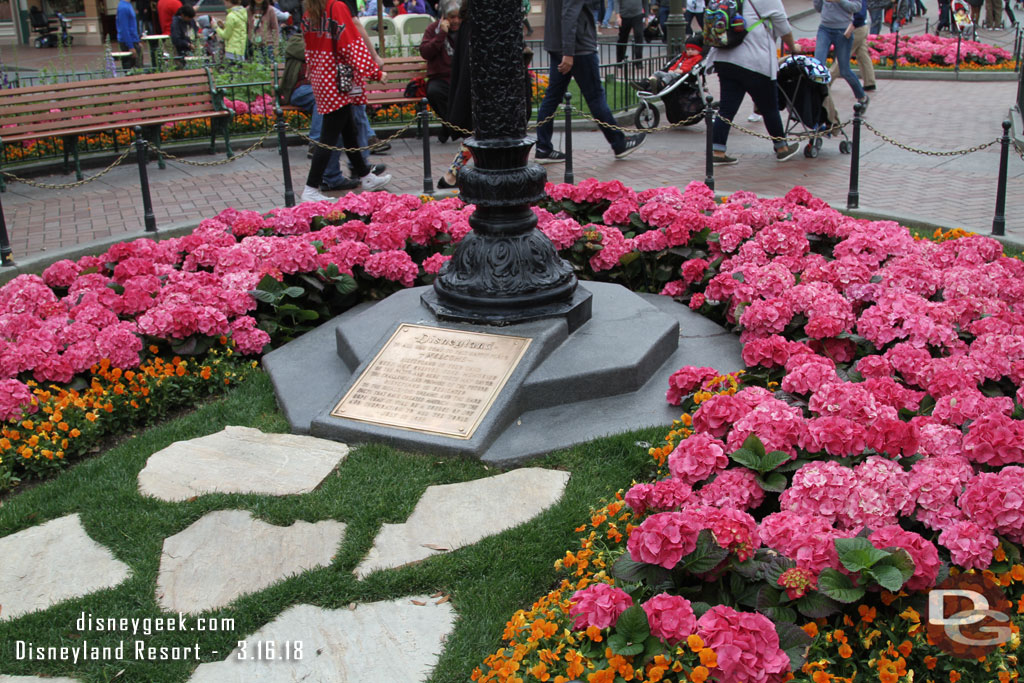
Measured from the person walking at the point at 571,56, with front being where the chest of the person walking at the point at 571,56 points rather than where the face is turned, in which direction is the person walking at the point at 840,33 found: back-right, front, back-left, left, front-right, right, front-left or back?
front-left

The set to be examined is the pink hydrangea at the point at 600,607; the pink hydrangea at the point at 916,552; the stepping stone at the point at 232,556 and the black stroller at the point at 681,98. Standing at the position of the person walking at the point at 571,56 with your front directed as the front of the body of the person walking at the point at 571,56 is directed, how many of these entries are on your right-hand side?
3

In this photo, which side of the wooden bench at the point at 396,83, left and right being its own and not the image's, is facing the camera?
front

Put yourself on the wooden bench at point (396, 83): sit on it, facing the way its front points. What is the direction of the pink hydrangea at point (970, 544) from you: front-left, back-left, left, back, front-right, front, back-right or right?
front

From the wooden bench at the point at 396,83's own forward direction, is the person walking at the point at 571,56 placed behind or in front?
in front

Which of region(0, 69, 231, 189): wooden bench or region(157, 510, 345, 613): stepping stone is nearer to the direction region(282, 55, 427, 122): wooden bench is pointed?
the stepping stone

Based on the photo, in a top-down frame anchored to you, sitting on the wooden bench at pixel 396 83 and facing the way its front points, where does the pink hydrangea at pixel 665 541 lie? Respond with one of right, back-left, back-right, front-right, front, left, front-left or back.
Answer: front

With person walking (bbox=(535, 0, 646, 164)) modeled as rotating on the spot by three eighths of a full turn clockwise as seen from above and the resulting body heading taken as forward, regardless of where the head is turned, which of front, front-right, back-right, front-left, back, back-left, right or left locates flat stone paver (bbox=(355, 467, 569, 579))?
front-left

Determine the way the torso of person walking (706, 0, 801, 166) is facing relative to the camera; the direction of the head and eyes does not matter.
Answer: to the viewer's right

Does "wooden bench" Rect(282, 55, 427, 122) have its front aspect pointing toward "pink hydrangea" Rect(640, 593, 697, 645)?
yes

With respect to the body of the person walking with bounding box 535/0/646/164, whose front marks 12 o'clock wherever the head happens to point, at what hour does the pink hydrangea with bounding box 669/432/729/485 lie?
The pink hydrangea is roughly at 3 o'clock from the person walking.

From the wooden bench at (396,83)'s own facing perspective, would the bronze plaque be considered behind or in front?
in front

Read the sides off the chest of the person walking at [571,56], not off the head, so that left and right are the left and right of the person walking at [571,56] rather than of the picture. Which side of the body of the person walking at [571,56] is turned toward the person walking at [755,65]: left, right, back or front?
front

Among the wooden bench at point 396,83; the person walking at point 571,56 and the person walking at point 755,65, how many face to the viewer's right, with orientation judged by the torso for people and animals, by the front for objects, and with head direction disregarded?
2

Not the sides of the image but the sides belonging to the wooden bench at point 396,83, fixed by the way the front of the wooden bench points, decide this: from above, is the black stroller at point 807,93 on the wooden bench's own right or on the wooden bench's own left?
on the wooden bench's own left

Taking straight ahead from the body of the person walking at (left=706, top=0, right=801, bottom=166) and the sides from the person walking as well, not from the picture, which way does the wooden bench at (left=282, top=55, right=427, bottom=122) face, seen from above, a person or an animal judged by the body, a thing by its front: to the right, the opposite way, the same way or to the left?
to the right

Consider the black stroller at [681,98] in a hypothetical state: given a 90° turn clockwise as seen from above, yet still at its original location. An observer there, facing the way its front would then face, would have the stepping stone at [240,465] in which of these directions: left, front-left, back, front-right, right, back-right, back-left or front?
back

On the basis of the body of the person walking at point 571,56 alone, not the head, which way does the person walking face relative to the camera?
to the viewer's right
